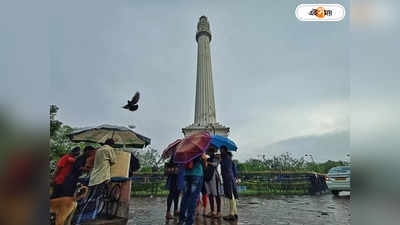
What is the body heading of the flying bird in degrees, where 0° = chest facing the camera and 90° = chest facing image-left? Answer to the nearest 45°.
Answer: approximately 90°

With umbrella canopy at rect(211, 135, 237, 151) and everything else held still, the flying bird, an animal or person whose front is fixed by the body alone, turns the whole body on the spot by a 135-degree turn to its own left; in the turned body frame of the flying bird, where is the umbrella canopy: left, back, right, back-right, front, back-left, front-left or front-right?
front
